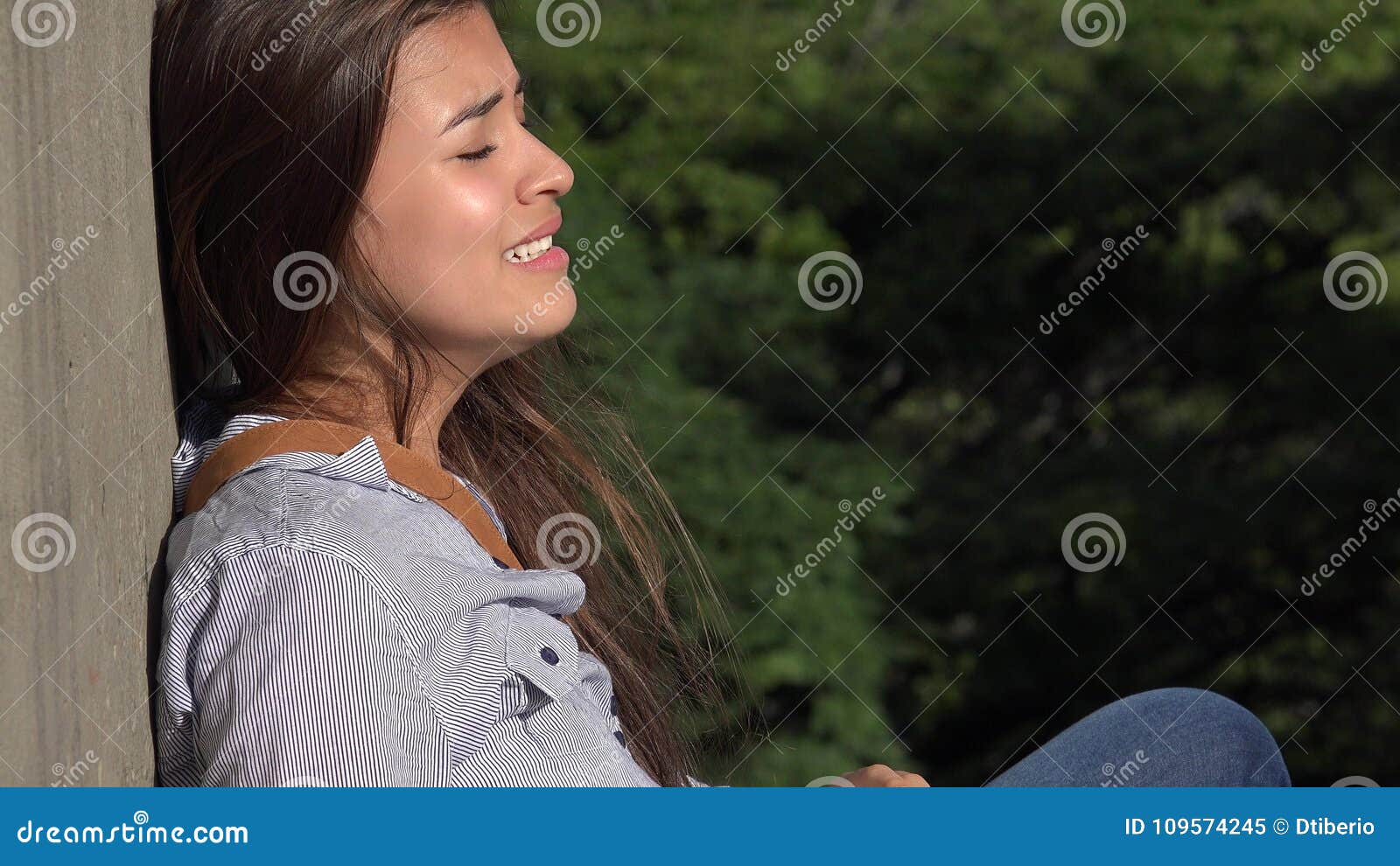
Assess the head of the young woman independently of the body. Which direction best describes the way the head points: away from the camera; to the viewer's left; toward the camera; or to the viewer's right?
to the viewer's right

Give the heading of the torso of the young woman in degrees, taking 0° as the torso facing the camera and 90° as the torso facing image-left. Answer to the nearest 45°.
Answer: approximately 270°
